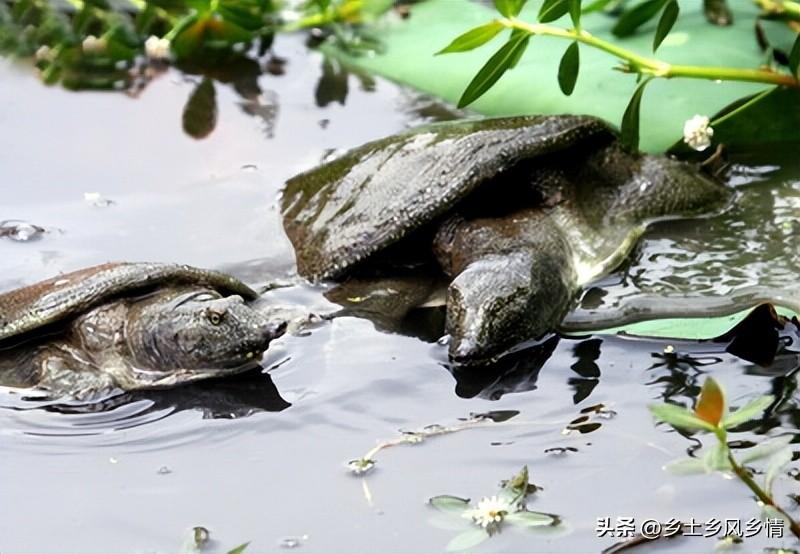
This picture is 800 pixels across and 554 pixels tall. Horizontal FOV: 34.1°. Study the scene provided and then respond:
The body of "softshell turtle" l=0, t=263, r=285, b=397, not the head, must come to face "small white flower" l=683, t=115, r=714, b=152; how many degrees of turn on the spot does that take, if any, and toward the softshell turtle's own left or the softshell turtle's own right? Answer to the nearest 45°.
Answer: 0° — it already faces it

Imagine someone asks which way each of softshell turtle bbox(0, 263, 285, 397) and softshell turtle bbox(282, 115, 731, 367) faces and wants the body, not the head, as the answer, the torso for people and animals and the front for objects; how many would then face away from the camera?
0

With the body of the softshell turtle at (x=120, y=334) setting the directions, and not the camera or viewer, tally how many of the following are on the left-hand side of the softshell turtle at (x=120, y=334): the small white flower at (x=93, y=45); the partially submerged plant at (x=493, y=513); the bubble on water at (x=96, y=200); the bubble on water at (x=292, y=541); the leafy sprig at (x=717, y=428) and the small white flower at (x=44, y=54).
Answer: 3

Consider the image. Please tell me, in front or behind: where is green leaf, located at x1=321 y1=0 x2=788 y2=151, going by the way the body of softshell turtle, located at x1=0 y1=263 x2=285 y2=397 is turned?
in front

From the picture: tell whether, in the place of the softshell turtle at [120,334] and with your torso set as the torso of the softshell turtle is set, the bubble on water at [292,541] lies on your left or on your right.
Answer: on your right

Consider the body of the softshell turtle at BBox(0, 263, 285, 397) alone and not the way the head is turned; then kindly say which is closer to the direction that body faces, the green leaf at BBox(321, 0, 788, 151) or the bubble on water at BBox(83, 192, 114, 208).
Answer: the green leaf

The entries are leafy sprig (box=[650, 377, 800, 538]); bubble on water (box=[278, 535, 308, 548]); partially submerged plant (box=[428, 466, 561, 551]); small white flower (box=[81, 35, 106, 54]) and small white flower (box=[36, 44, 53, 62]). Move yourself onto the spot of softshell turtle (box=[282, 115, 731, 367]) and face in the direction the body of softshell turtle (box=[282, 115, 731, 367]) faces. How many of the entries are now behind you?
2

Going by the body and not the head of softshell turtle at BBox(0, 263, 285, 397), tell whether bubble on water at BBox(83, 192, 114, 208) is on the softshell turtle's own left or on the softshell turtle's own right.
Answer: on the softshell turtle's own left

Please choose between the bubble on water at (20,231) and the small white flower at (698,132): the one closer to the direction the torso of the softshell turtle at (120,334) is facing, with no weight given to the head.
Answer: the small white flower

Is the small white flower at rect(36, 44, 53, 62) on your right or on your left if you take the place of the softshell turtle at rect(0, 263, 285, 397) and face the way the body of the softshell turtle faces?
on your left

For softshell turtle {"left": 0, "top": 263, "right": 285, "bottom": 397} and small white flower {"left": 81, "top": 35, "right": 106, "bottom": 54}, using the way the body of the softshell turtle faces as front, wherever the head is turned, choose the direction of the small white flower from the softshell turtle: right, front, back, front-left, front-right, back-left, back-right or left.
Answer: left

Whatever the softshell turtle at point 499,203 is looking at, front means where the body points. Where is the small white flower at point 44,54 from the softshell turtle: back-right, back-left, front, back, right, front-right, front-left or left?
back

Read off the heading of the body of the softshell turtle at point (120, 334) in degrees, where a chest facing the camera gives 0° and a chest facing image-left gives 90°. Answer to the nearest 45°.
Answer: approximately 270°
